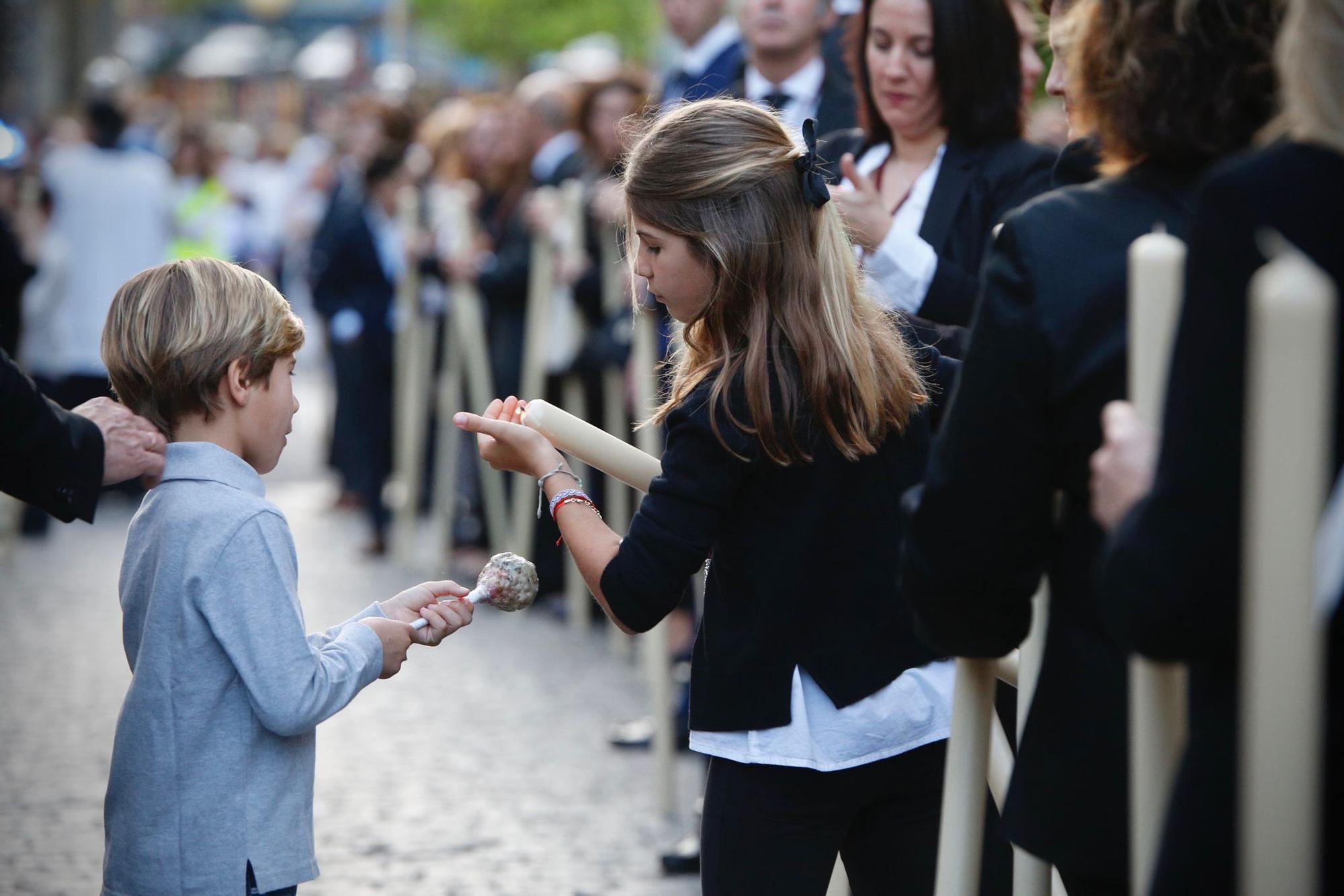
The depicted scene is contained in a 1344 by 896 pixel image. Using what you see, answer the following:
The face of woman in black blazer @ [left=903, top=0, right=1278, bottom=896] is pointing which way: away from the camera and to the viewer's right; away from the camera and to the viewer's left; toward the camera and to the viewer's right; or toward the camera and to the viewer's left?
away from the camera and to the viewer's left

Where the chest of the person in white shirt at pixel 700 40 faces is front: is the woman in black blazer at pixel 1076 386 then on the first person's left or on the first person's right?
on the first person's left

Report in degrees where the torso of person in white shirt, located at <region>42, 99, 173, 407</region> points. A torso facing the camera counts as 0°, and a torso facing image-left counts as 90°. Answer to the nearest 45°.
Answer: approximately 180°

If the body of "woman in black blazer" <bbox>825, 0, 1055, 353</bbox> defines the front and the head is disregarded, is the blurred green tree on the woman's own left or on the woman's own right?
on the woman's own right

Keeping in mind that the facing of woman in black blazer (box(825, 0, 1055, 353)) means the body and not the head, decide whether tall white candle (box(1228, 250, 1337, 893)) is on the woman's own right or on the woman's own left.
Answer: on the woman's own left

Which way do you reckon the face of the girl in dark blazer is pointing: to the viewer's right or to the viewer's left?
to the viewer's left
